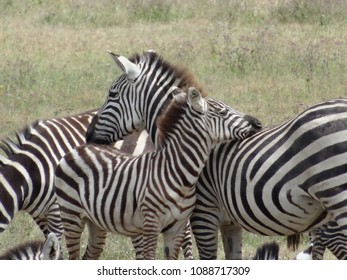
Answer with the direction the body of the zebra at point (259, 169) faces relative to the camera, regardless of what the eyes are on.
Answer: to the viewer's left

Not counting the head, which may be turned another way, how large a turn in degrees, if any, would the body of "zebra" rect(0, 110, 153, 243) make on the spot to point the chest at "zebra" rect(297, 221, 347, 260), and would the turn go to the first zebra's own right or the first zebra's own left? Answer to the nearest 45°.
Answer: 0° — it already faces it
